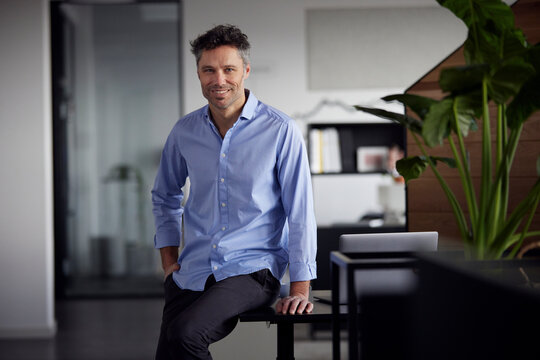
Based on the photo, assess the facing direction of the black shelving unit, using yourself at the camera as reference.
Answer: facing the viewer

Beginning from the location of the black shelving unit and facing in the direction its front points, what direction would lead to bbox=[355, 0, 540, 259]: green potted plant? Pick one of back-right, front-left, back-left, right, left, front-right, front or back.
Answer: front

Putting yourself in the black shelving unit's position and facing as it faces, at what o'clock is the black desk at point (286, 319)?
The black desk is roughly at 12 o'clock from the black shelving unit.

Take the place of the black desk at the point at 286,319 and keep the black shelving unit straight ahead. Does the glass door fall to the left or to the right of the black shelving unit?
left

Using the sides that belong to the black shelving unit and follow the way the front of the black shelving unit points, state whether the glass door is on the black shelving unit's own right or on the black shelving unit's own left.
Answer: on the black shelving unit's own right

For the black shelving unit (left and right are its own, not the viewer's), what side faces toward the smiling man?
front

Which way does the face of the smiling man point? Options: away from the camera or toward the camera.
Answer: toward the camera

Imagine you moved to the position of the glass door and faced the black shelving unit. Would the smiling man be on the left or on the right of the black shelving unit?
right
